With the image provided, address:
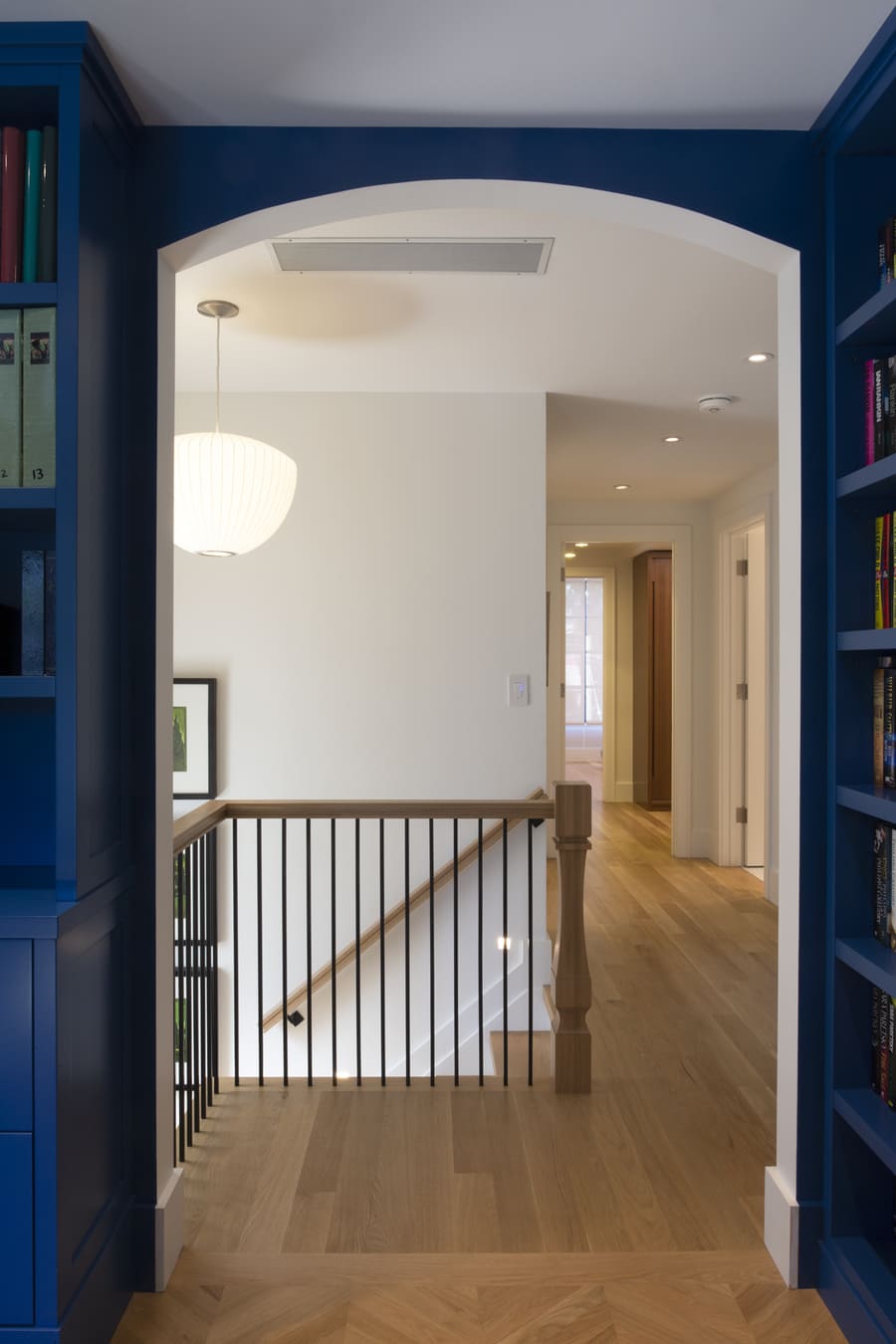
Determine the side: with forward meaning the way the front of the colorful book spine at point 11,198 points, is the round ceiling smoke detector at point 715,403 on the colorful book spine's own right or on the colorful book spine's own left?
on the colorful book spine's own left

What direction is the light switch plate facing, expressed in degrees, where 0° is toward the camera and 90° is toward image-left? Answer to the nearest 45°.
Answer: approximately 0°
